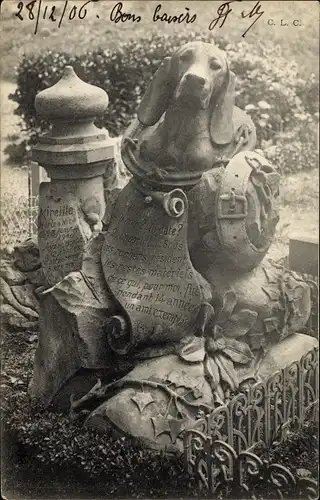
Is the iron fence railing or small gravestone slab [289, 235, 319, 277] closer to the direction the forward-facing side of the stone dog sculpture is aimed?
the iron fence railing

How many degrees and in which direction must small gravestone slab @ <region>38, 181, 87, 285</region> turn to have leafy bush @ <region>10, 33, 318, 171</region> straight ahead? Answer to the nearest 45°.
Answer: approximately 180°

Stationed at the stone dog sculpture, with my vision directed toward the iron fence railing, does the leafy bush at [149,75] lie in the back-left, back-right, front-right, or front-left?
back-left

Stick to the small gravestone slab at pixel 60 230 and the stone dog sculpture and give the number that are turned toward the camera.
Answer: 2

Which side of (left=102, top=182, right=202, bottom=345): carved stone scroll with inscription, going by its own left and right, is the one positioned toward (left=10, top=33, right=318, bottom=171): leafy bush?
back

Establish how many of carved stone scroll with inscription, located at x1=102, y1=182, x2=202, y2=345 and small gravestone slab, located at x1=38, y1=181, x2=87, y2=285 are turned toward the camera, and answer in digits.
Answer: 2

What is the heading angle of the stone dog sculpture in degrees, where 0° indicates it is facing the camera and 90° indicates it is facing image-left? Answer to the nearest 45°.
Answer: approximately 0°

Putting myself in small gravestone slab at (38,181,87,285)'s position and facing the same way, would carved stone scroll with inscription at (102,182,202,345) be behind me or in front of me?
in front

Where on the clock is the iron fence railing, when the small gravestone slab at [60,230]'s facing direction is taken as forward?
The iron fence railing is roughly at 11 o'clock from the small gravestone slab.

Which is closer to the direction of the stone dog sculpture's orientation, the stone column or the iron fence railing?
the iron fence railing

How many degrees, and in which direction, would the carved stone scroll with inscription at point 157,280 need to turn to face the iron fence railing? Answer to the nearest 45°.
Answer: approximately 45° to its left

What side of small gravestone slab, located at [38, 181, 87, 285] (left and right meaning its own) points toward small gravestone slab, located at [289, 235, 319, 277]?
left
